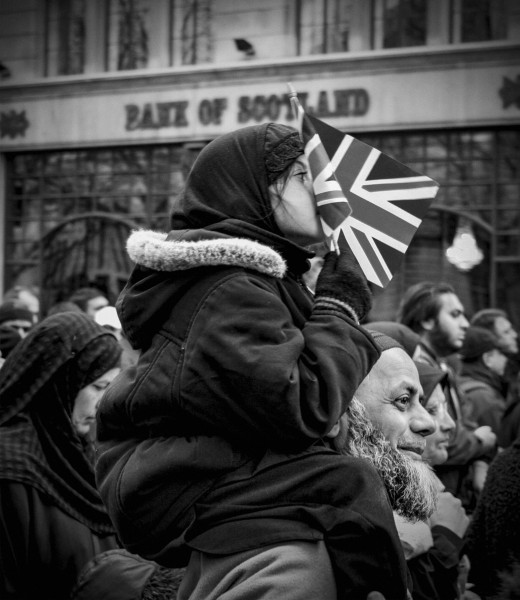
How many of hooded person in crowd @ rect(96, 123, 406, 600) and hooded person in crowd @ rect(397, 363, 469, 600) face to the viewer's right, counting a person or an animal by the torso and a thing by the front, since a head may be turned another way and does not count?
2

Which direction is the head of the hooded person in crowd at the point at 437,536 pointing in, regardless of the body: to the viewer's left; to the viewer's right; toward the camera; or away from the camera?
to the viewer's right

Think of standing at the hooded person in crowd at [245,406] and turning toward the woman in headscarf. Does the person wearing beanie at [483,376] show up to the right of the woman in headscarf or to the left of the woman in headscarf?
right

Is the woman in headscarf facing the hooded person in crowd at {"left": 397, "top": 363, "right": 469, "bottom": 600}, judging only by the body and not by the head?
yes

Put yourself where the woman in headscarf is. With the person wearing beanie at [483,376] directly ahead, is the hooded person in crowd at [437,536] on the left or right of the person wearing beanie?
right

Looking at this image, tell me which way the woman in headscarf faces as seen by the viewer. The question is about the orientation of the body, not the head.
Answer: to the viewer's right

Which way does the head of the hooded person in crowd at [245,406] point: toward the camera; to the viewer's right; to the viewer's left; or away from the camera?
to the viewer's right

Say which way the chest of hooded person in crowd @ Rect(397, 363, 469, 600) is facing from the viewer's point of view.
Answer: to the viewer's right

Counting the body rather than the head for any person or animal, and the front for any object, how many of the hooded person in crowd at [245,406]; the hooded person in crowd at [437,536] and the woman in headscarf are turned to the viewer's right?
3

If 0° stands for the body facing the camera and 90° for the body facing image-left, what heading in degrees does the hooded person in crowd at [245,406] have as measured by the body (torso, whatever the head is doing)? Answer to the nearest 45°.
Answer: approximately 270°
